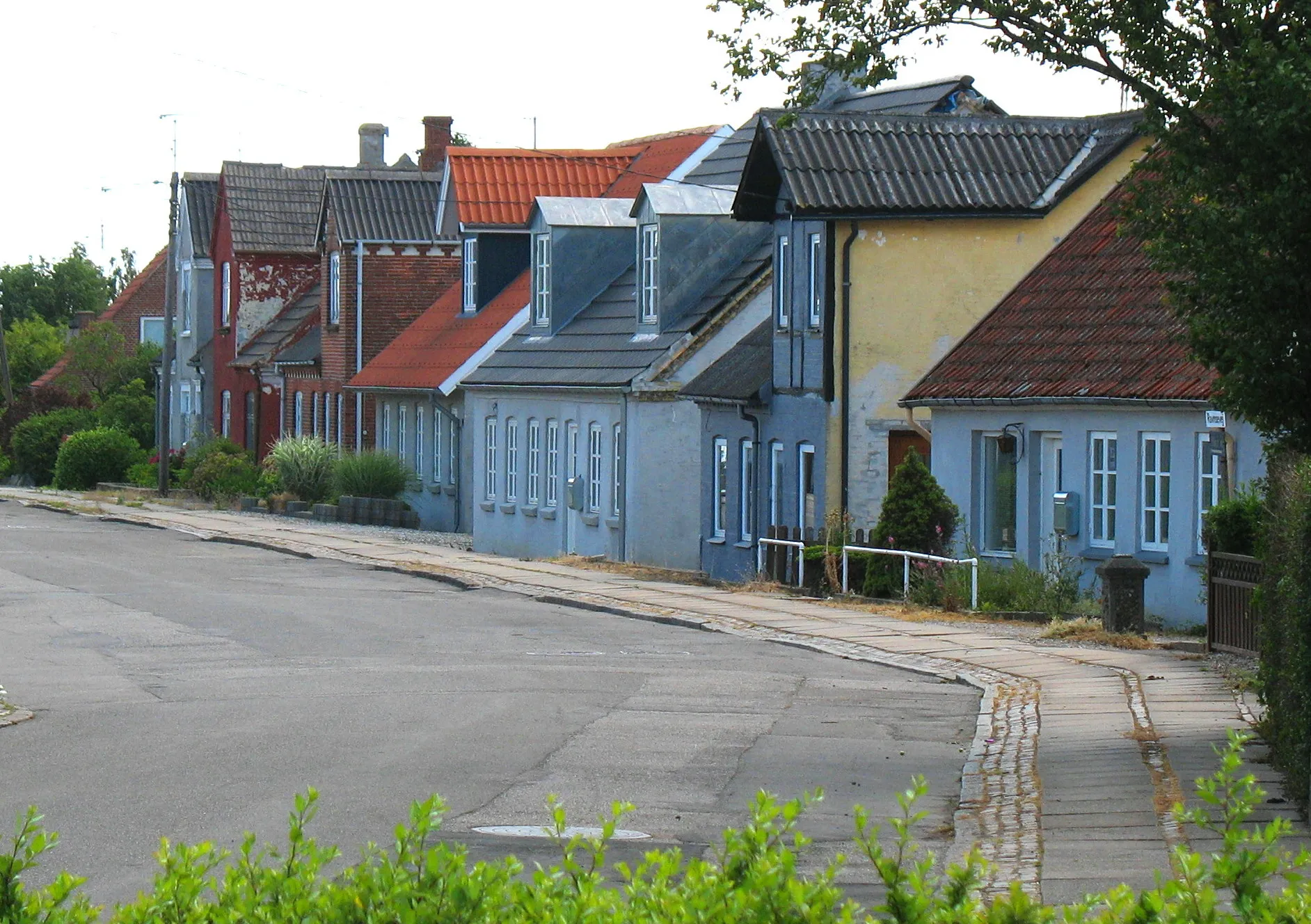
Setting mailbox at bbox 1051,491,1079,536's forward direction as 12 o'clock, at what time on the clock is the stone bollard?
The stone bollard is roughly at 10 o'clock from the mailbox.

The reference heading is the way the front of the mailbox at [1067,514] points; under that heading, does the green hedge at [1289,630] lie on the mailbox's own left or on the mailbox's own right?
on the mailbox's own left

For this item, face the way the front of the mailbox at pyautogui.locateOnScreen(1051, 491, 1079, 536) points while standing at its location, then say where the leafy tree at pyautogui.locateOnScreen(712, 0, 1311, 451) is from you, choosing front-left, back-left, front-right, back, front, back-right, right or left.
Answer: front-left

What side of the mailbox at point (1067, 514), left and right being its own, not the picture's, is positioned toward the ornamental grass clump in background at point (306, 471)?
right

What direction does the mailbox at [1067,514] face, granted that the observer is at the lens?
facing the viewer and to the left of the viewer

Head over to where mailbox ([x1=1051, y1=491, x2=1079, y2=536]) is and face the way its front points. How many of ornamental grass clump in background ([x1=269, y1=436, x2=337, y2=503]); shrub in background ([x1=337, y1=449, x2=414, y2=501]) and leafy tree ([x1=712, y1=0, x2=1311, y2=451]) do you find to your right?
2

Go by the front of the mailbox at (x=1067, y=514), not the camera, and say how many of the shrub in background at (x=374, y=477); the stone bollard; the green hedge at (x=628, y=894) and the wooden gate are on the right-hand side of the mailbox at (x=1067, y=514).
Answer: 1

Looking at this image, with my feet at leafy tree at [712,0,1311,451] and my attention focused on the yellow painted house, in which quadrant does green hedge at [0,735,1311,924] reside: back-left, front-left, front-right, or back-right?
back-left

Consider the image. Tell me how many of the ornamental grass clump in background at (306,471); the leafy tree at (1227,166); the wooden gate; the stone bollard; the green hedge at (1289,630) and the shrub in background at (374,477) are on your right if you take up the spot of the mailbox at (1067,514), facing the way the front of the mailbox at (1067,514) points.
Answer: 2

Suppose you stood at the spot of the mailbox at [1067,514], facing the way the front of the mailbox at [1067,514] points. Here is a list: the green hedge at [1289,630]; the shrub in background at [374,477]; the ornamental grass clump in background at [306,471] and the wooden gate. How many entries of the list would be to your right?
2

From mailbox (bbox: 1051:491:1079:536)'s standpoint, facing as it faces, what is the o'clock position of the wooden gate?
The wooden gate is roughly at 10 o'clock from the mailbox.

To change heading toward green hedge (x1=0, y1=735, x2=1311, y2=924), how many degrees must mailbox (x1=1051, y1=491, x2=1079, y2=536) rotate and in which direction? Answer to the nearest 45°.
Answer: approximately 45° to its left
